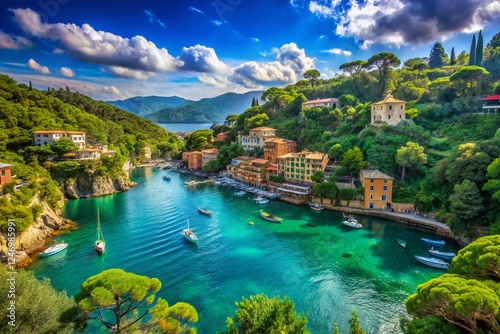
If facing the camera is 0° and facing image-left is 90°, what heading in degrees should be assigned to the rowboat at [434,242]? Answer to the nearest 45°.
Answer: approximately 90°

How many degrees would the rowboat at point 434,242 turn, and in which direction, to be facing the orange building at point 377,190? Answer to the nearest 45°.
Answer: approximately 45° to its right

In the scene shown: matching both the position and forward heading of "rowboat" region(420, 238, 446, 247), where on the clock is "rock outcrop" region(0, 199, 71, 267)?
The rock outcrop is roughly at 11 o'clock from the rowboat.

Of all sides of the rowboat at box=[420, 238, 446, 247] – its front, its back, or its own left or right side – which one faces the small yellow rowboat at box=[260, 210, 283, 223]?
front

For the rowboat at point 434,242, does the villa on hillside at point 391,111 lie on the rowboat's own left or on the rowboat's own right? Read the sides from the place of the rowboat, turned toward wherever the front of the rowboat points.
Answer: on the rowboat's own right

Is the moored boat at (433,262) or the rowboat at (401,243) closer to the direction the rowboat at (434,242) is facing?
the rowboat

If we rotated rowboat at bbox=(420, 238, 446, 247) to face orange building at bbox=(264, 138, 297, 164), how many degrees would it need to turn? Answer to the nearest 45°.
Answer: approximately 45° to its right

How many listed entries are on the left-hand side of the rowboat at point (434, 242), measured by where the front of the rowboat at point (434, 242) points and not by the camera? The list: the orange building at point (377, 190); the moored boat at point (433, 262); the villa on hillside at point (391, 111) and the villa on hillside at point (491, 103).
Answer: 1

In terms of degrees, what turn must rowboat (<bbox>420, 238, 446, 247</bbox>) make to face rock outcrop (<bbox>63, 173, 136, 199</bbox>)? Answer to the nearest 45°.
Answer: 0° — it already faces it

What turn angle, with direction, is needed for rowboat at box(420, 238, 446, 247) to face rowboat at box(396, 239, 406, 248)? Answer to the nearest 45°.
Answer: approximately 45° to its left

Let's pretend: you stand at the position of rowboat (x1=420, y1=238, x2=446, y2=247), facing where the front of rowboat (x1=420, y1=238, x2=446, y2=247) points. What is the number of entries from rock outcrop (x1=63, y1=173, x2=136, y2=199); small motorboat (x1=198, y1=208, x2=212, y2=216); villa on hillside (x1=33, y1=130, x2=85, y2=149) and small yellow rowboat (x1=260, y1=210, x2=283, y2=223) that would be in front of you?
4

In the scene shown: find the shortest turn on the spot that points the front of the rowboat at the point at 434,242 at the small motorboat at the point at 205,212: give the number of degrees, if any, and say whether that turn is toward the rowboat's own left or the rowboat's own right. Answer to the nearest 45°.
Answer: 0° — it already faces it

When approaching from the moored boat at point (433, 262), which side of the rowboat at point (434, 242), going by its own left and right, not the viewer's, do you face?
left

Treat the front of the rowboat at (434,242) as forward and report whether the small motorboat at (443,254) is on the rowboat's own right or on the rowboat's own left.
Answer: on the rowboat's own left
